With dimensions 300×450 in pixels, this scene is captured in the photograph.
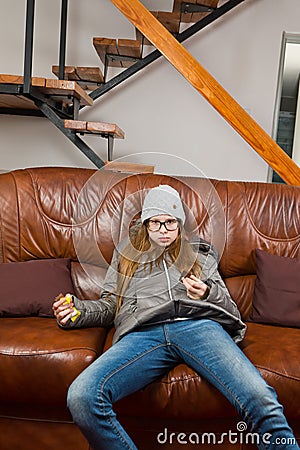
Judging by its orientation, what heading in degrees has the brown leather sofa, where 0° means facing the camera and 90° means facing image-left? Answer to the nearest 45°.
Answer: approximately 0°

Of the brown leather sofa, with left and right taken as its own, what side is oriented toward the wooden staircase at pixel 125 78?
back

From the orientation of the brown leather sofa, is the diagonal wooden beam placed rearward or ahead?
rearward

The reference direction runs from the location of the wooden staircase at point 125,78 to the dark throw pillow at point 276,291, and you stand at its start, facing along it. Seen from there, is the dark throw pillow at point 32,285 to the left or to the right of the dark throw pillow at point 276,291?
right
